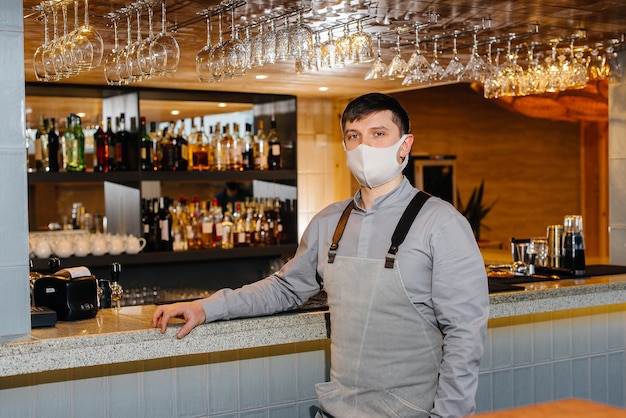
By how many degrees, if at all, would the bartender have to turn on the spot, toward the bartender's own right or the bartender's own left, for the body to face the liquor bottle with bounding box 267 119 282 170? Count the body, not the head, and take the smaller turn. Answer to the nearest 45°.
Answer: approximately 135° to the bartender's own right

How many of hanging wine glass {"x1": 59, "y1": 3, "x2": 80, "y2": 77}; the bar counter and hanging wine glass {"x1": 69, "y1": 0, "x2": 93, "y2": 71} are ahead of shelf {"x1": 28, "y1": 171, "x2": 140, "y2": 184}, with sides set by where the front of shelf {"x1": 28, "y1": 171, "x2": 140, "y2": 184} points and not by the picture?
3

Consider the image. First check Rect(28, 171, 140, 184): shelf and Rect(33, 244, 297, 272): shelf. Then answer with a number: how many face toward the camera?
2

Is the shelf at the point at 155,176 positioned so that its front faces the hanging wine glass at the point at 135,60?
yes

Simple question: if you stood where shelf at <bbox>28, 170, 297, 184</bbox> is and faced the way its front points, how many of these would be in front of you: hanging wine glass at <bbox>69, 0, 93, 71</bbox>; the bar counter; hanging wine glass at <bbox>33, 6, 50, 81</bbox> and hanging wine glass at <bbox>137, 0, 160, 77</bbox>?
4

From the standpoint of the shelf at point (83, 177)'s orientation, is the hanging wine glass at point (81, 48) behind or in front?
in front

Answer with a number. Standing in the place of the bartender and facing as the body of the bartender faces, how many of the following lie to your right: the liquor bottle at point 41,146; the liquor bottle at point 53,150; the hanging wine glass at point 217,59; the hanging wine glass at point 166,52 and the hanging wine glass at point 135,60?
5

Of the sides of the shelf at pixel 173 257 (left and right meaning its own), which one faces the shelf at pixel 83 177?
right

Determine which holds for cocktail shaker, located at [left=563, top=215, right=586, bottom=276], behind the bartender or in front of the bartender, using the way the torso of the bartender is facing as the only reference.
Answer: behind
